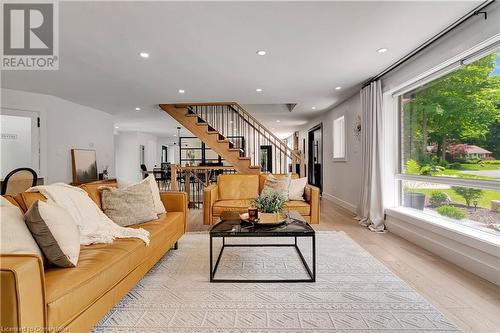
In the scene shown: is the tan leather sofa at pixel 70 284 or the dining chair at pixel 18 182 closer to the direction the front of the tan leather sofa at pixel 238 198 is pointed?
the tan leather sofa

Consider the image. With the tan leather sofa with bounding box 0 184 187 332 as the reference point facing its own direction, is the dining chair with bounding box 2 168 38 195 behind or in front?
behind

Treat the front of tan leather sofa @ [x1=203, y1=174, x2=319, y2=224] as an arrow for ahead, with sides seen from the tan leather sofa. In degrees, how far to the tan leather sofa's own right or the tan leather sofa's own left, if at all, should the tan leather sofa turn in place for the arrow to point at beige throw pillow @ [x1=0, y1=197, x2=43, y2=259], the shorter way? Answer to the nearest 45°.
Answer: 0° — it already faces it

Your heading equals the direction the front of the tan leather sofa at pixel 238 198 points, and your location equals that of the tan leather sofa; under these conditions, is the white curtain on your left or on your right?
on your left

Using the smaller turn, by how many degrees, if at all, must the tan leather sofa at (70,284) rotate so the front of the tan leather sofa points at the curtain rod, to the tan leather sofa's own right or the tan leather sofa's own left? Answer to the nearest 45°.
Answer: approximately 45° to the tan leather sofa's own left

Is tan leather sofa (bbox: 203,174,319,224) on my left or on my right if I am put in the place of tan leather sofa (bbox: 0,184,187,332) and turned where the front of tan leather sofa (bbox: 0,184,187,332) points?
on my left

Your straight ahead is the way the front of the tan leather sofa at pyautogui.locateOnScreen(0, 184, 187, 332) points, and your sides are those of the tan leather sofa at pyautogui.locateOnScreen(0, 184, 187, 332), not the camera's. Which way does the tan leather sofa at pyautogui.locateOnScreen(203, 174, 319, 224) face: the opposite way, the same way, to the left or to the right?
to the right

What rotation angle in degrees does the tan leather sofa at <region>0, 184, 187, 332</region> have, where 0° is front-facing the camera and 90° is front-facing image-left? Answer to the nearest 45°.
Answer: approximately 315°
